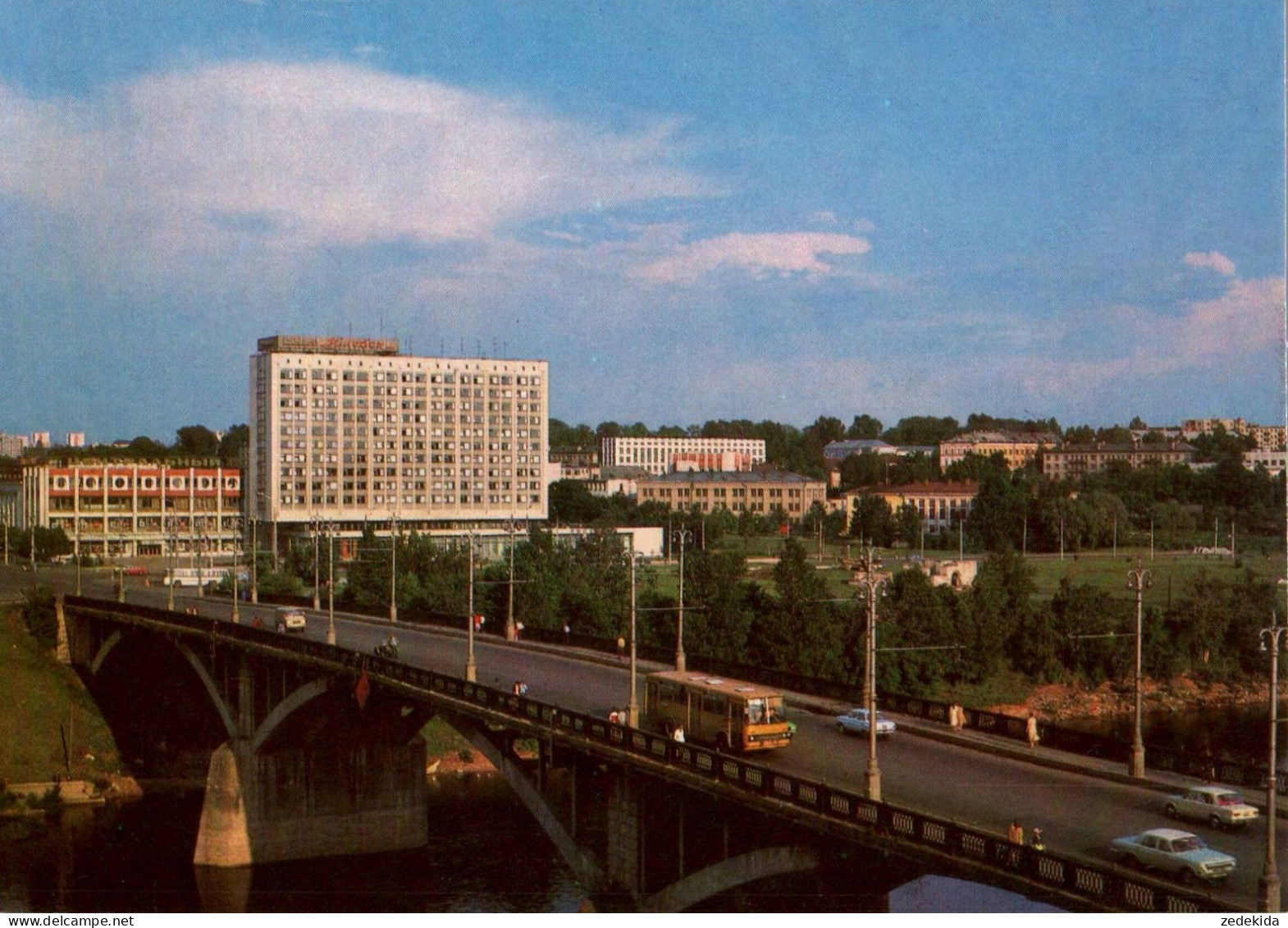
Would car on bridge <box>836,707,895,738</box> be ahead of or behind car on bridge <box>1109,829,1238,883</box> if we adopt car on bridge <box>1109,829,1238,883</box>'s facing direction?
behind

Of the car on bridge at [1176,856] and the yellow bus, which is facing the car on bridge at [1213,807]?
the yellow bus

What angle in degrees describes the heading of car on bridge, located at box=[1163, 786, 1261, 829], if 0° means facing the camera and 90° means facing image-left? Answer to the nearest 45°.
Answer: approximately 135°

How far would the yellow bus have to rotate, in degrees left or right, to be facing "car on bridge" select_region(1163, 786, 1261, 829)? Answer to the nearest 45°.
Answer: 0° — it already faces it

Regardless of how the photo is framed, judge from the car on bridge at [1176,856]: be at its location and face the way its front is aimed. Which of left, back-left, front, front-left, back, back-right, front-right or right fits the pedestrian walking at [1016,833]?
back-right

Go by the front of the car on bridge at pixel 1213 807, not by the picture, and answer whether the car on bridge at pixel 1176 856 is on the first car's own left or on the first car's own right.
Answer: on the first car's own left

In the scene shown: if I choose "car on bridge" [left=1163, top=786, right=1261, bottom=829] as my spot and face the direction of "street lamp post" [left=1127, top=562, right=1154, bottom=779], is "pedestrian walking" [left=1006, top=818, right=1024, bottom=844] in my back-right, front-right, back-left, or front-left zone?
back-left

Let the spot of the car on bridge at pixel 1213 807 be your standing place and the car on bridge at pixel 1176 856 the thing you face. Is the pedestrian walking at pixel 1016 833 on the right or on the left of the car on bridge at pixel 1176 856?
right
